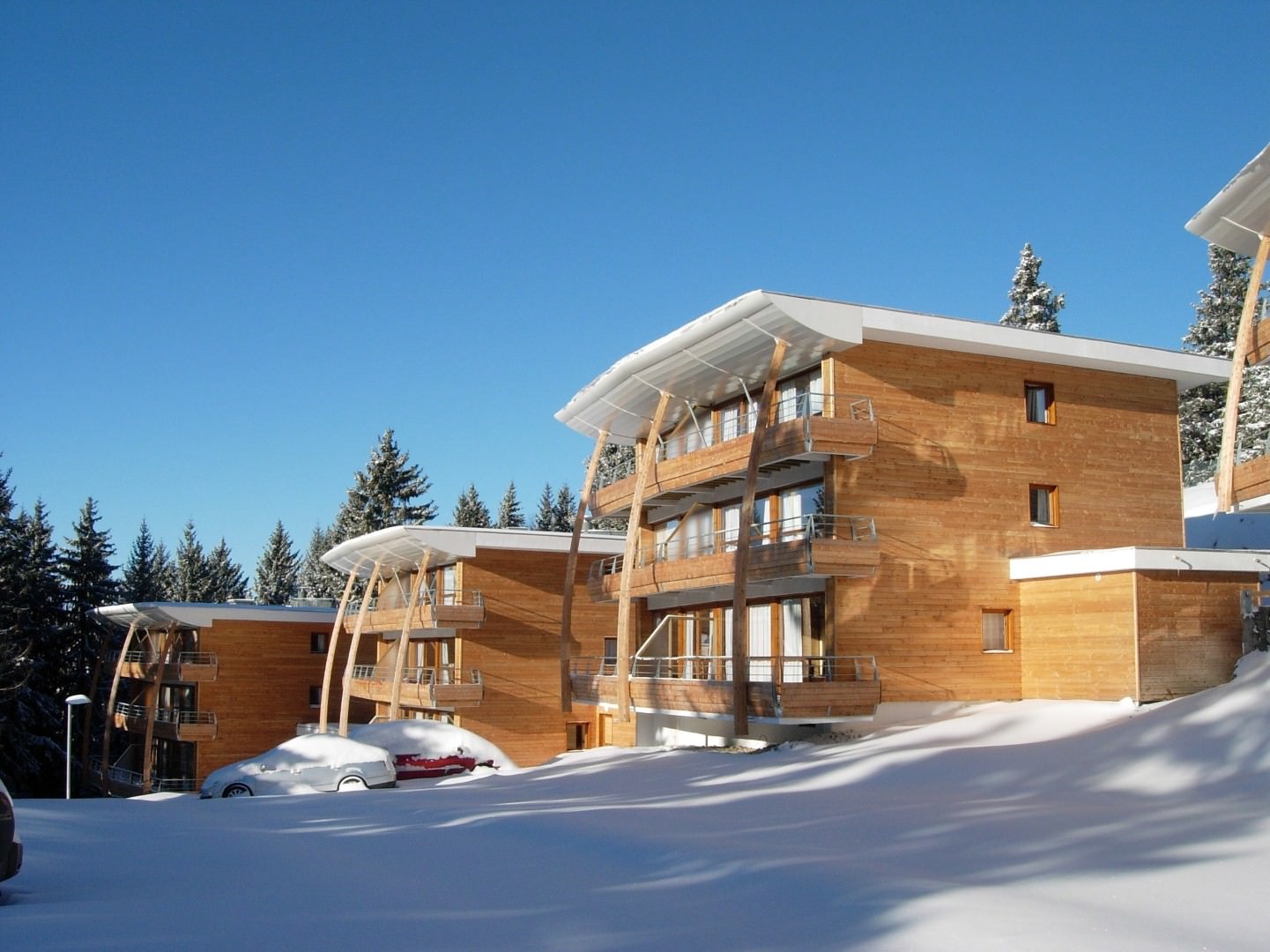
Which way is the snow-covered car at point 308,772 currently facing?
to the viewer's left

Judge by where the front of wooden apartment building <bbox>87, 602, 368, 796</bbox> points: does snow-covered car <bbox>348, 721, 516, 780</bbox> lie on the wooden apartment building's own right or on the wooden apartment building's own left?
on the wooden apartment building's own left

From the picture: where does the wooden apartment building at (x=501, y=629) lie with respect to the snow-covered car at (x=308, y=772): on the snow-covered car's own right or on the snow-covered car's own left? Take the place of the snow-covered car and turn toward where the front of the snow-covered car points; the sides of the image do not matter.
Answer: on the snow-covered car's own right

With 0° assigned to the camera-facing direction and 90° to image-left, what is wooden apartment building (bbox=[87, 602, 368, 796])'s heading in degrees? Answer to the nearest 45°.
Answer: approximately 45°

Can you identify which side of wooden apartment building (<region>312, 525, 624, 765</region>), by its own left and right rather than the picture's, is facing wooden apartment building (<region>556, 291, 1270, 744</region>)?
left

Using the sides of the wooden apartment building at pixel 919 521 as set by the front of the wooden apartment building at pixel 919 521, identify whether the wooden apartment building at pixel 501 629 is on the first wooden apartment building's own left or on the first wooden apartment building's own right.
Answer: on the first wooden apartment building's own right

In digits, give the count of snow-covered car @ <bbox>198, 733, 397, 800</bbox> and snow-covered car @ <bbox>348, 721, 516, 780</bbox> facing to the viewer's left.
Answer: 1

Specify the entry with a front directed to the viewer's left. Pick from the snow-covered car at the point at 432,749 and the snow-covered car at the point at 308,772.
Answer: the snow-covered car at the point at 308,772
